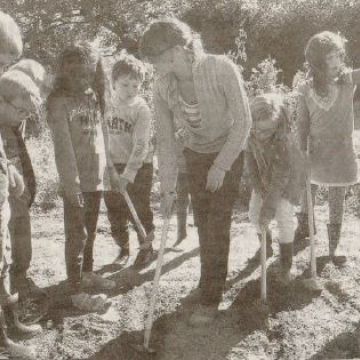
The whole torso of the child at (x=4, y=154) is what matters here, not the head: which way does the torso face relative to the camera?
to the viewer's right

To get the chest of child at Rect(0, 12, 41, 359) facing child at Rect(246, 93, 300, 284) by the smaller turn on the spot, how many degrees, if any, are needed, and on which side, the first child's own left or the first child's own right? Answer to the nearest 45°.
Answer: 0° — they already face them

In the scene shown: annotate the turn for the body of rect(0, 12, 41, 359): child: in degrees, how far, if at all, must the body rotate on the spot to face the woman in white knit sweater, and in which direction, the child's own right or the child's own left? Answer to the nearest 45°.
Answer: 0° — they already face them

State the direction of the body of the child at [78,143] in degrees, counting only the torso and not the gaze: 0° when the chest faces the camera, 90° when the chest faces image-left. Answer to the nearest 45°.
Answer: approximately 315°

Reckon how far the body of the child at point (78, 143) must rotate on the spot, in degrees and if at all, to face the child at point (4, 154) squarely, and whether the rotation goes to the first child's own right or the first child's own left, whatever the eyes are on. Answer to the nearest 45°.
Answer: approximately 90° to the first child's own right

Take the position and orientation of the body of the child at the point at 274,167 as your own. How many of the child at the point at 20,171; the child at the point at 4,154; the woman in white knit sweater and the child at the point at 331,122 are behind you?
1

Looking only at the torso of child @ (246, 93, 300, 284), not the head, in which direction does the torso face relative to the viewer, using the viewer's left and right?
facing the viewer and to the left of the viewer

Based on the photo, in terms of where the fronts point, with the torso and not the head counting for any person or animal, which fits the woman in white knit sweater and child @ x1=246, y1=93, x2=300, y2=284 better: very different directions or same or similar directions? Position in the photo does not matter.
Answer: same or similar directions

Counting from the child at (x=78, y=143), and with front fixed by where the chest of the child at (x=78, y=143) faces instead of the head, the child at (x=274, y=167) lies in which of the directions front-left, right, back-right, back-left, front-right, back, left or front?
front-left

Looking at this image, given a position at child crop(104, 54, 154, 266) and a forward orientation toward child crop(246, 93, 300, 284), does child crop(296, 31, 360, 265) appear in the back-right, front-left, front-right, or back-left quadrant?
front-left

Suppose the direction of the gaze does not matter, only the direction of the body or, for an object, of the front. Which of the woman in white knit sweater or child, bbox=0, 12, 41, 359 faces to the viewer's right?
the child

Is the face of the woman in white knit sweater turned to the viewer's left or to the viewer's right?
to the viewer's left

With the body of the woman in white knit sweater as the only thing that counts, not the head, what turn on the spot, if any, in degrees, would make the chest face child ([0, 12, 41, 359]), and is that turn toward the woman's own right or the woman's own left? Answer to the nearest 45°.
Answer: approximately 45° to the woman's own right

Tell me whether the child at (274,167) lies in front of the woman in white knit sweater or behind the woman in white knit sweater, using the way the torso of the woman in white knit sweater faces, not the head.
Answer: behind
